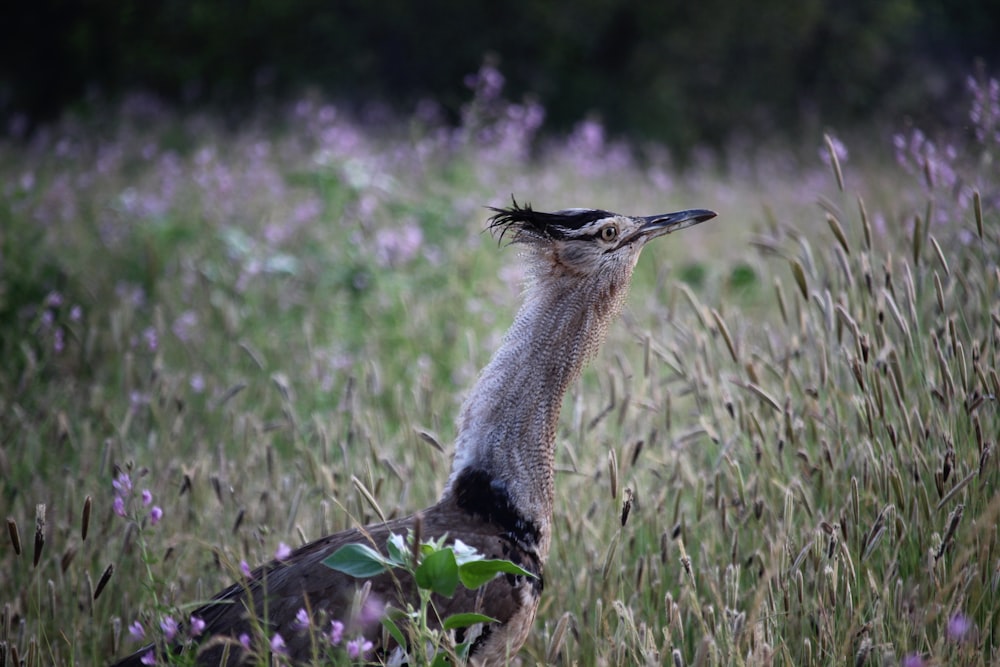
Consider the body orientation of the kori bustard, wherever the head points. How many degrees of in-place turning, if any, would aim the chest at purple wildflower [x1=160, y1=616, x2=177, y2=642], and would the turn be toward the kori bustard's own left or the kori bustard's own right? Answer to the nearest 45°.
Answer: approximately 135° to the kori bustard's own right

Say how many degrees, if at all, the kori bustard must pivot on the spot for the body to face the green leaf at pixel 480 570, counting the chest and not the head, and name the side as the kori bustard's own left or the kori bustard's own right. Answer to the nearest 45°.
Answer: approximately 90° to the kori bustard's own right

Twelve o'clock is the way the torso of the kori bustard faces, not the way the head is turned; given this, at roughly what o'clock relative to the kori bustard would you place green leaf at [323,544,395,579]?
The green leaf is roughly at 4 o'clock from the kori bustard.

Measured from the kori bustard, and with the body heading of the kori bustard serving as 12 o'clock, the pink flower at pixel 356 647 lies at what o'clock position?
The pink flower is roughly at 4 o'clock from the kori bustard.

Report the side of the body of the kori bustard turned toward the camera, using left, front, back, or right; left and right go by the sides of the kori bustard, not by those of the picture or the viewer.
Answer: right

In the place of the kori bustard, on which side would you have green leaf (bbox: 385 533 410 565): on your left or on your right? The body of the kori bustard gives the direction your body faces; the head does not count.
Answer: on your right

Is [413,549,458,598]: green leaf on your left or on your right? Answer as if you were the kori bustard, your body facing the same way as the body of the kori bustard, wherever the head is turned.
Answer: on your right
